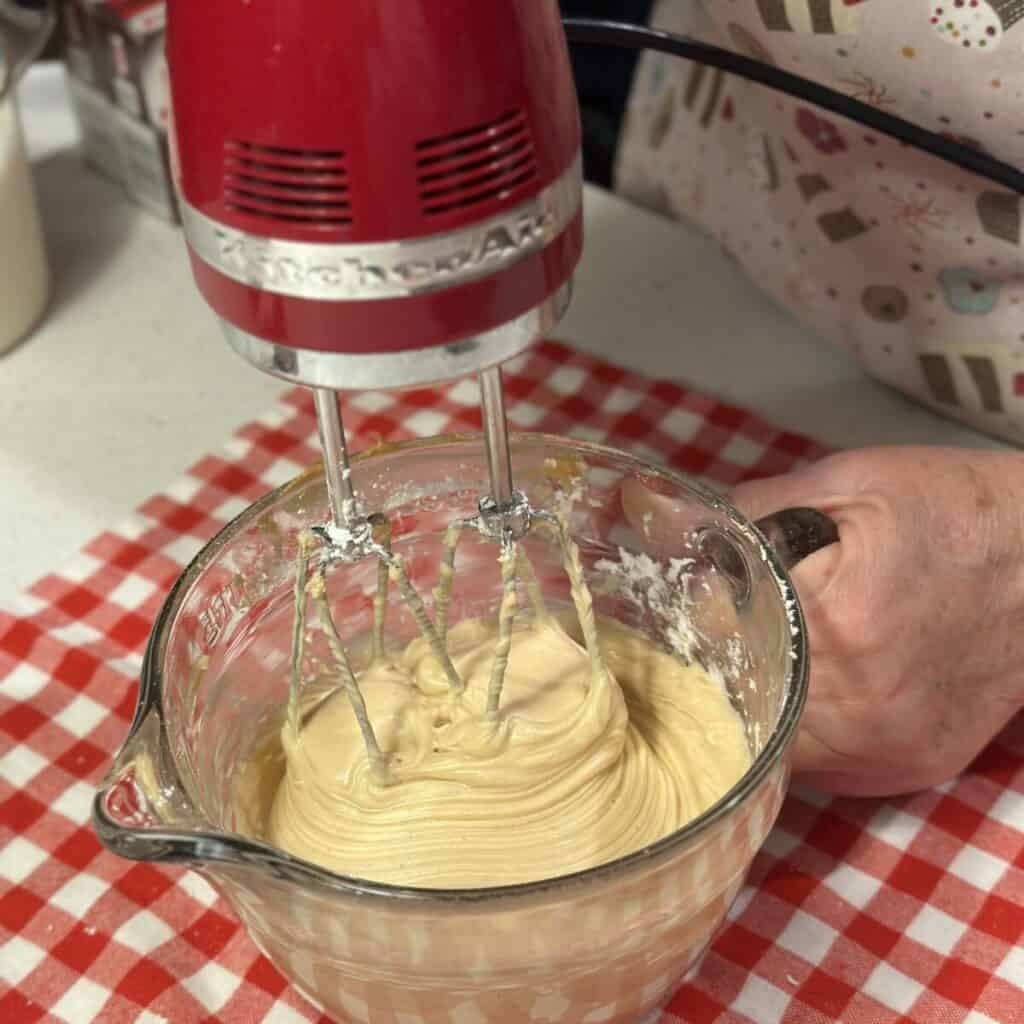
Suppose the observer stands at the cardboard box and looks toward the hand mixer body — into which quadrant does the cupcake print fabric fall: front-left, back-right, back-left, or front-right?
front-left

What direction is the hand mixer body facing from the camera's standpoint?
toward the camera

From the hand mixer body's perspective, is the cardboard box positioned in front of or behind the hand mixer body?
behind

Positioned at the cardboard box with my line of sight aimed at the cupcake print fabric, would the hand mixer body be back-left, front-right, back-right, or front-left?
front-right
